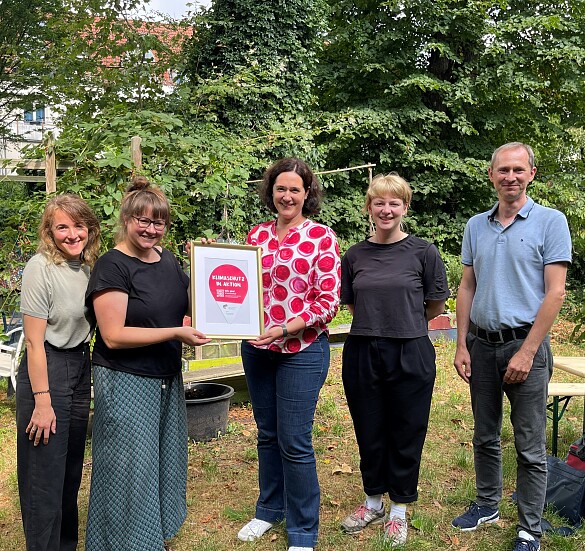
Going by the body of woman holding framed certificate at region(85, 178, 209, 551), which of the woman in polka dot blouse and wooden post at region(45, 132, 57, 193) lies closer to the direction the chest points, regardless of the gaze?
the woman in polka dot blouse

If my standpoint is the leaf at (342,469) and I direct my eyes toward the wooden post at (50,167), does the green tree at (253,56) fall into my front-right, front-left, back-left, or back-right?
front-right

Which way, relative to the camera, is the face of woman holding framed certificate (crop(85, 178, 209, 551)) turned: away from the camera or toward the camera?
toward the camera

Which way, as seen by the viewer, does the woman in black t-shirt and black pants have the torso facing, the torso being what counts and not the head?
toward the camera

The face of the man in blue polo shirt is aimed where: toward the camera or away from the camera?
toward the camera

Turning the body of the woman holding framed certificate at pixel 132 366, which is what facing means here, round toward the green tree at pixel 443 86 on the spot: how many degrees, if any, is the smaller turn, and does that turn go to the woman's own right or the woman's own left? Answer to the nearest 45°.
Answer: approximately 90° to the woman's own left

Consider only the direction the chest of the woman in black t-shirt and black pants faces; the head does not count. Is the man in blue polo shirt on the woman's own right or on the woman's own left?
on the woman's own left

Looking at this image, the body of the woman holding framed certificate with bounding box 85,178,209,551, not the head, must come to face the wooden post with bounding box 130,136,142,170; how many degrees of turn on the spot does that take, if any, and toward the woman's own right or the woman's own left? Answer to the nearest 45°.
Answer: approximately 135° to the woman's own left

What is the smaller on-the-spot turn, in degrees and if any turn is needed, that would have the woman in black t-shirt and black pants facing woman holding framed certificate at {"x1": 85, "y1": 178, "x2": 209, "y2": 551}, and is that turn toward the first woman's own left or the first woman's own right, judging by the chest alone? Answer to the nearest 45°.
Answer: approximately 45° to the first woman's own right

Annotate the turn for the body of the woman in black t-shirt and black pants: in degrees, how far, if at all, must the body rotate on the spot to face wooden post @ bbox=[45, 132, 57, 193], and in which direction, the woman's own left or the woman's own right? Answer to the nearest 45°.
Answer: approximately 135° to the woman's own right

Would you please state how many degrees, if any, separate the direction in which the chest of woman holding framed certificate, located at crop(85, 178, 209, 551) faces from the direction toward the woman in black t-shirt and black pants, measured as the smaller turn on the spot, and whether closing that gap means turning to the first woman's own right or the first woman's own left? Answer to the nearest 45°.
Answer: approximately 45° to the first woman's own left

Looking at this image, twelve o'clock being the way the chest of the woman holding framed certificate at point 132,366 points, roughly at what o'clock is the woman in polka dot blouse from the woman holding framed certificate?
The woman in polka dot blouse is roughly at 10 o'clock from the woman holding framed certificate.

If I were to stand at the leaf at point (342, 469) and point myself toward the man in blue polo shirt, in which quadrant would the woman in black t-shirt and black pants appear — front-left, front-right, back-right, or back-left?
front-right

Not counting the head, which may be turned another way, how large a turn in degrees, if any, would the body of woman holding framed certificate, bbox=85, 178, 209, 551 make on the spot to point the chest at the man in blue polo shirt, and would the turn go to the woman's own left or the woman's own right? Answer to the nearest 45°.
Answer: approximately 45° to the woman's own left

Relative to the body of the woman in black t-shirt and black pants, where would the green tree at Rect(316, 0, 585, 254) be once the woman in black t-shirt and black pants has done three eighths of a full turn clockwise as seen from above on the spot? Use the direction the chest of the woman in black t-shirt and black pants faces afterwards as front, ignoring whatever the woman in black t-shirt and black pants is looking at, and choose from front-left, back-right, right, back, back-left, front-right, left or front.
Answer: front-right

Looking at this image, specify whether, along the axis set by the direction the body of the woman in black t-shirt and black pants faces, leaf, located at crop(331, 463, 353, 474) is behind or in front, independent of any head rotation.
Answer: behind
